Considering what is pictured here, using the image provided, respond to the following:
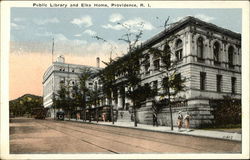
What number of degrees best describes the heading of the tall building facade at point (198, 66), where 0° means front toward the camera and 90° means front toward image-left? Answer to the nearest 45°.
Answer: approximately 45°

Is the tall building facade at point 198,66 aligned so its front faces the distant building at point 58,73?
no

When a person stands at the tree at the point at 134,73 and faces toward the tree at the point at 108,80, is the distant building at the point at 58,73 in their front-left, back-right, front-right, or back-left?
front-right

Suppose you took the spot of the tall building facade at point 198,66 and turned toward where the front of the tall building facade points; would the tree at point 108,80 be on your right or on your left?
on your right

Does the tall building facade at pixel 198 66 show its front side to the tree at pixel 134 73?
no
